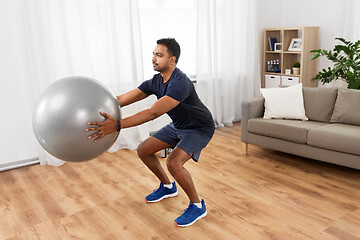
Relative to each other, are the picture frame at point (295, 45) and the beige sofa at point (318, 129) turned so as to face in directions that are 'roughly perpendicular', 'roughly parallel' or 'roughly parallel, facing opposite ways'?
roughly parallel

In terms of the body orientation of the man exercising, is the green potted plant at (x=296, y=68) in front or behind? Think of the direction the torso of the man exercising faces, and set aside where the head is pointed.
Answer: behind

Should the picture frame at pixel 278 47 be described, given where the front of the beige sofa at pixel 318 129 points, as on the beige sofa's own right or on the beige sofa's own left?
on the beige sofa's own right

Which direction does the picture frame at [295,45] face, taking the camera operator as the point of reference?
facing the viewer and to the left of the viewer

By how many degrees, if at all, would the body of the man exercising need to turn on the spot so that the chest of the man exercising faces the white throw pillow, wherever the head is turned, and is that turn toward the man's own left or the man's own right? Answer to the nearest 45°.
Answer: approximately 180°

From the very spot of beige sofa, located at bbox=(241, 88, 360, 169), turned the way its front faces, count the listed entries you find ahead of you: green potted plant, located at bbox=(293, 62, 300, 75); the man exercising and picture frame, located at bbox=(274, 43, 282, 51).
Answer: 1

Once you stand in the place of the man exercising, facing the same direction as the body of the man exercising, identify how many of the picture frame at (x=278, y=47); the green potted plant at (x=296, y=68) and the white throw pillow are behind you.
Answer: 3

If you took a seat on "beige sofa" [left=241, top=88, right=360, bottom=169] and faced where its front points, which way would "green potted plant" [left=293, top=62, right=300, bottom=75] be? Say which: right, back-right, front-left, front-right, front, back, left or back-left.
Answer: back-right

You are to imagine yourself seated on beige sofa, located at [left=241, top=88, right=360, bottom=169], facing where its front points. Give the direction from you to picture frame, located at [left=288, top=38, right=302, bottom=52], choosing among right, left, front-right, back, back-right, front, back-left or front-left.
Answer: back-right

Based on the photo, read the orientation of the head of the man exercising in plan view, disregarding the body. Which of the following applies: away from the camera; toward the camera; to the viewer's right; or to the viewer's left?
to the viewer's left

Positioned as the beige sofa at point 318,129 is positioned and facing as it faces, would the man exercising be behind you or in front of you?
in front
